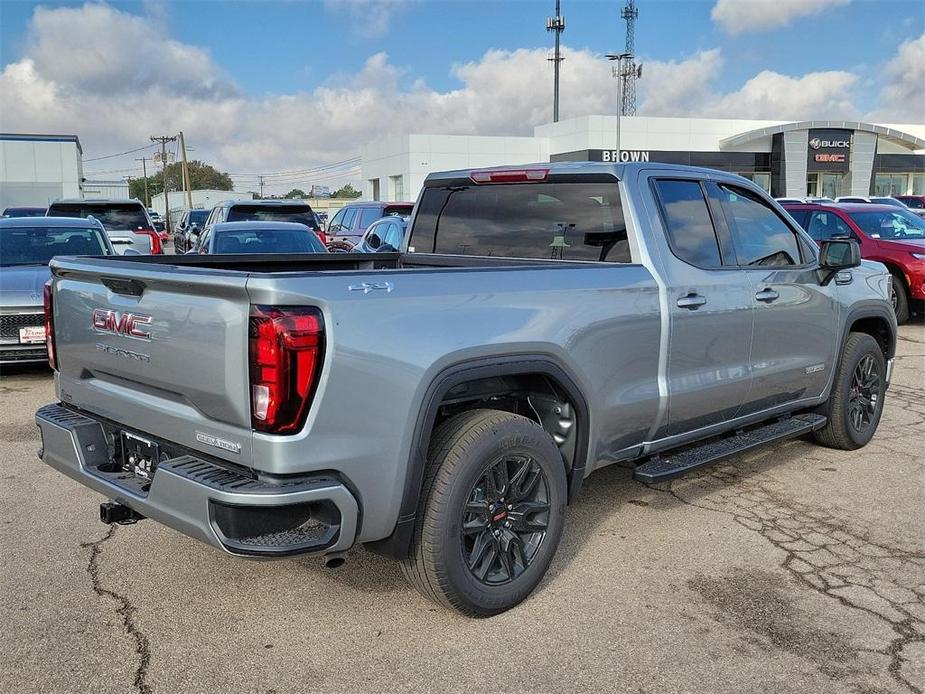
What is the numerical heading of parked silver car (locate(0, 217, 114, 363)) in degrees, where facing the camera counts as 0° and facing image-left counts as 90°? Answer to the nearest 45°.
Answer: approximately 0°

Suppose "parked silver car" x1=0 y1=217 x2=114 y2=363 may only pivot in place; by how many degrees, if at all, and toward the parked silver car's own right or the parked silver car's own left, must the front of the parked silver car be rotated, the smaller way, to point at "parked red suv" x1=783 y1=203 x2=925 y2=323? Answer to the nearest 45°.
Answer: approximately 90° to the parked silver car's own left

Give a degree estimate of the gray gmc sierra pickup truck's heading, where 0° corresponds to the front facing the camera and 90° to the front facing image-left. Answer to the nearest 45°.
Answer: approximately 225°

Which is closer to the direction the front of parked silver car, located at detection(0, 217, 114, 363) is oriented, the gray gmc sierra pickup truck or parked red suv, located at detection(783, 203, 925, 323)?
the gray gmc sierra pickup truck

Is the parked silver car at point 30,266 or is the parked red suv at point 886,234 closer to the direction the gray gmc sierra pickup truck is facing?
the parked red suv

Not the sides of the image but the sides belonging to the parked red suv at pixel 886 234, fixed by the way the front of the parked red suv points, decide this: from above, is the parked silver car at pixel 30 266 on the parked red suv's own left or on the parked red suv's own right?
on the parked red suv's own right

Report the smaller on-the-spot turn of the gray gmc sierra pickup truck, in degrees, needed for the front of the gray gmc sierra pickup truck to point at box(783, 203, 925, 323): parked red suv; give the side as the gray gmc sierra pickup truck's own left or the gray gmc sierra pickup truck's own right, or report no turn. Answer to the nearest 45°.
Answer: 0° — it already faces it

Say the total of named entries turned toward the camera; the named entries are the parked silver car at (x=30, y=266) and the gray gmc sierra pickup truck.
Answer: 1

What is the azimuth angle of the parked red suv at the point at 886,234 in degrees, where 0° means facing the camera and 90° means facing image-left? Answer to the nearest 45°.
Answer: approximately 315°

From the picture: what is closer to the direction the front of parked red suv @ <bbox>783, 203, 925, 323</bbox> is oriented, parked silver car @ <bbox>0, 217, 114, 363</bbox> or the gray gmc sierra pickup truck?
the gray gmc sierra pickup truck

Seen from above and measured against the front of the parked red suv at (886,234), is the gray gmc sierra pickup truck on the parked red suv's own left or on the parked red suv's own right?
on the parked red suv's own right
